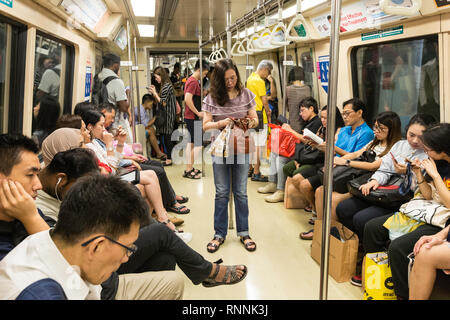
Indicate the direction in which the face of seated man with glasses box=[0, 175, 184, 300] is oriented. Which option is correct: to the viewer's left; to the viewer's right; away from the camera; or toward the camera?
to the viewer's right

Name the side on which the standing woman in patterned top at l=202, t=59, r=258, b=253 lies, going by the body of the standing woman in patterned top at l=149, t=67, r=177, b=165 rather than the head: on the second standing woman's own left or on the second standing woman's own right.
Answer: on the second standing woman's own left

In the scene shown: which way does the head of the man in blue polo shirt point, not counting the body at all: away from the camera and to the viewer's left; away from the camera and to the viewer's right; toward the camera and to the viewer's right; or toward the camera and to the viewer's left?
toward the camera and to the viewer's left

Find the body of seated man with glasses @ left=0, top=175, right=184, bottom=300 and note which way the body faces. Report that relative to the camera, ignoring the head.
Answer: to the viewer's right
